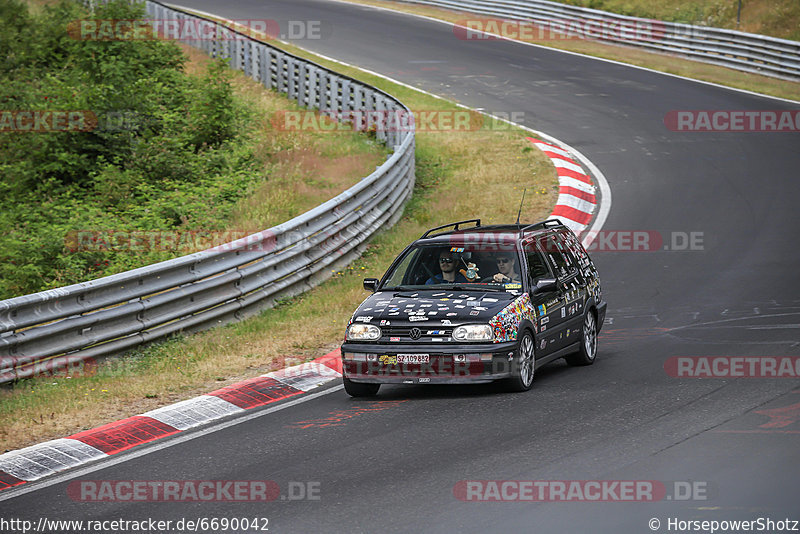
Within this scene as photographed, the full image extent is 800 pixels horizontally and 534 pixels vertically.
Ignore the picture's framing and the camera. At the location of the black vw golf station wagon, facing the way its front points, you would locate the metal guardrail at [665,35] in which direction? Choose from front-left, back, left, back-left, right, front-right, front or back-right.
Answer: back-right

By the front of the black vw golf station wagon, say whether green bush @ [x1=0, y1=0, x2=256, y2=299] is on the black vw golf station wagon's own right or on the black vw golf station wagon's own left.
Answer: on the black vw golf station wagon's own right

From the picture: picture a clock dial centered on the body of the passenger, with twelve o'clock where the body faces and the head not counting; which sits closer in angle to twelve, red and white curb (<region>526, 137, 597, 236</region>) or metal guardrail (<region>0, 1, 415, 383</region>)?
the metal guardrail

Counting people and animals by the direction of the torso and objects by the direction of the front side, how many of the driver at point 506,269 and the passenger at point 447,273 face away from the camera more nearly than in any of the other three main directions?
0

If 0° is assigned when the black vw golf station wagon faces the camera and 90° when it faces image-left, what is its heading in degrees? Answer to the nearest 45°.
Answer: approximately 45°

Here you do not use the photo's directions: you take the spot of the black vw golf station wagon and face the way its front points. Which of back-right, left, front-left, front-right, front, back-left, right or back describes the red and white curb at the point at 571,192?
back-right

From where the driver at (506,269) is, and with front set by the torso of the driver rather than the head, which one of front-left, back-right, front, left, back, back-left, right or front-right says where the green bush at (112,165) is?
right

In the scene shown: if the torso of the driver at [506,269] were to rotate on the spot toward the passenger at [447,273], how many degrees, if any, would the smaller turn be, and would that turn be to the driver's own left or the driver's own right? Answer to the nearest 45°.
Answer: approximately 45° to the driver's own right

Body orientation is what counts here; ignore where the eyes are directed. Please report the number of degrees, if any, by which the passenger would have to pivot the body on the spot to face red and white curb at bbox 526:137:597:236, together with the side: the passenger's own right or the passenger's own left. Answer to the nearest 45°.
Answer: approximately 135° to the passenger's own right

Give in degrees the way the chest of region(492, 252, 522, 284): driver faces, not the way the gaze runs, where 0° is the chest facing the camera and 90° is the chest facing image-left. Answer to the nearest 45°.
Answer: approximately 45°

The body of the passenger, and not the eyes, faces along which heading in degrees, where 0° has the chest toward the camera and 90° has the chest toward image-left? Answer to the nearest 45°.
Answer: approximately 45°
